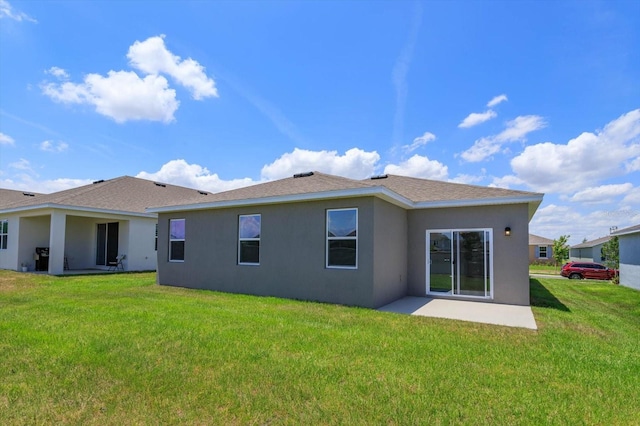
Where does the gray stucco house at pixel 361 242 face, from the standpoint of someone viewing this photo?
facing away from the viewer and to the right of the viewer

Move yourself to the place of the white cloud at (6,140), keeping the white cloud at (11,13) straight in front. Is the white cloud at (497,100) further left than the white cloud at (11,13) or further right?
left

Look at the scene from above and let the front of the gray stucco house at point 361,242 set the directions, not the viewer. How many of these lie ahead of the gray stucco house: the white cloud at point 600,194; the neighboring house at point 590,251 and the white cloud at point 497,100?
3

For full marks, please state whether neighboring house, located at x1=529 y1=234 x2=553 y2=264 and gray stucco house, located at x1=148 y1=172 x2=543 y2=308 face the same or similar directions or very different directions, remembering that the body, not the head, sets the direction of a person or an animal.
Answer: very different directions

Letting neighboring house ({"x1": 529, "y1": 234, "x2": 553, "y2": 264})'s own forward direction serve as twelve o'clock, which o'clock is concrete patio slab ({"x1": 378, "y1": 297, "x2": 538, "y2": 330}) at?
The concrete patio slab is roughly at 12 o'clock from the neighboring house.

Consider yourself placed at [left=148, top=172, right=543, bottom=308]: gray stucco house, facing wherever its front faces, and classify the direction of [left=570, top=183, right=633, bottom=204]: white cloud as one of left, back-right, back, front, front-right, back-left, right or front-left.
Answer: front

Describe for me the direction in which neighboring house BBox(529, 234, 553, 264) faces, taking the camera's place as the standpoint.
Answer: facing the viewer

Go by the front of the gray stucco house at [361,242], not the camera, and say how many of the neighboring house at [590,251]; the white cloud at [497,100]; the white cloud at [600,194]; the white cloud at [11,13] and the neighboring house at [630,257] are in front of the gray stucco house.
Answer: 4

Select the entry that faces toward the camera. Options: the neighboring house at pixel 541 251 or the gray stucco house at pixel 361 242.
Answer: the neighboring house

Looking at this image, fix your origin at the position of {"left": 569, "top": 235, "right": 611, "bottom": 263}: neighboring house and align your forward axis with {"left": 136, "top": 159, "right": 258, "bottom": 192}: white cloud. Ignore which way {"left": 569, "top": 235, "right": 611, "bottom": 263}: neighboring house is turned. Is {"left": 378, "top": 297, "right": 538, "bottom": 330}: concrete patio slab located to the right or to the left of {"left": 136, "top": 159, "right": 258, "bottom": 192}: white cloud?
left

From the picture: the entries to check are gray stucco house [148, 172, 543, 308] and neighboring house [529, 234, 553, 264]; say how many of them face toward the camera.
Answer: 1

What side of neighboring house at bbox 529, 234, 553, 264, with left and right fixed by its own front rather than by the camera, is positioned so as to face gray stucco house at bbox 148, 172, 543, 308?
front
